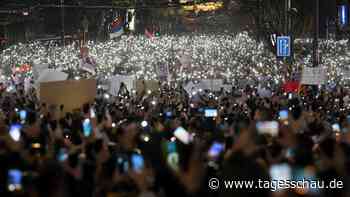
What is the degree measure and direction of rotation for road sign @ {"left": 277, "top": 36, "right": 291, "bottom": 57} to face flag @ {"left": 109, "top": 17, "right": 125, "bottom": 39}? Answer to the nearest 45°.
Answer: approximately 135° to its right

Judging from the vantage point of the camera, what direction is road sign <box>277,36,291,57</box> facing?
facing the viewer

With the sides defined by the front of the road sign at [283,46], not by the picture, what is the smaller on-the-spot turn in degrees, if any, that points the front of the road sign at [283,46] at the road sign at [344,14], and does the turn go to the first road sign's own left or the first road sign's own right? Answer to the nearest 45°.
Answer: approximately 135° to the first road sign's own left

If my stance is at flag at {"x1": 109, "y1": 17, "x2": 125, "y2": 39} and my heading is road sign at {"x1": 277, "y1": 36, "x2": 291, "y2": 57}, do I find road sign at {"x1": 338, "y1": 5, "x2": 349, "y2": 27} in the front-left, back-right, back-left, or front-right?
front-left
